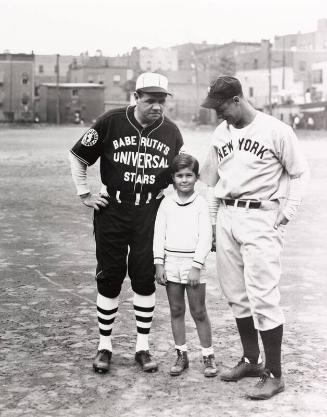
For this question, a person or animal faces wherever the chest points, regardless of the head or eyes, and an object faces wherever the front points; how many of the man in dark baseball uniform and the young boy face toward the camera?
2

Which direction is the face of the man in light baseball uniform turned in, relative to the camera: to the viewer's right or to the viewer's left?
to the viewer's left

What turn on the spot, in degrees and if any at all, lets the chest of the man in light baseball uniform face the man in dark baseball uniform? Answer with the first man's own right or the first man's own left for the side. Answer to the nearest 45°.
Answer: approximately 90° to the first man's own right

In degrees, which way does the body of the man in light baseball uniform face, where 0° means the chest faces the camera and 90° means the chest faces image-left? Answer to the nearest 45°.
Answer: approximately 45°

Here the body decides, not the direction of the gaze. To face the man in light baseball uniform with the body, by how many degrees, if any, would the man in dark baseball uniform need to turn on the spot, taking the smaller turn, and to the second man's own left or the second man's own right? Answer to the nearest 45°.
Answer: approximately 45° to the second man's own left

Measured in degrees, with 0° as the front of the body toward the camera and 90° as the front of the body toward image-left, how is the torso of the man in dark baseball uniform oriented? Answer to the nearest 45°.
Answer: approximately 0°

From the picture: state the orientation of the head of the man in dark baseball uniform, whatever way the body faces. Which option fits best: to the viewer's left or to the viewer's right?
to the viewer's right

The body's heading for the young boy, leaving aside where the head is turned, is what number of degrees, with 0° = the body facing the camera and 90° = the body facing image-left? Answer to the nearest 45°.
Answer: approximately 0°
